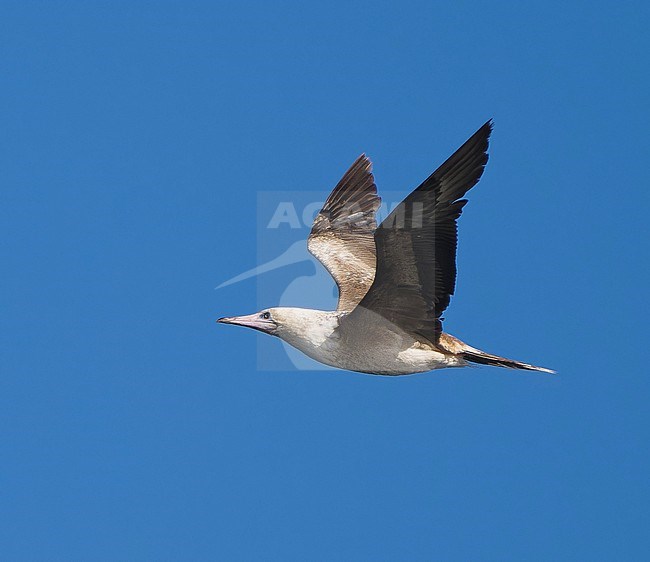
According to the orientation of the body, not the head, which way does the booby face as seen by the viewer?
to the viewer's left
